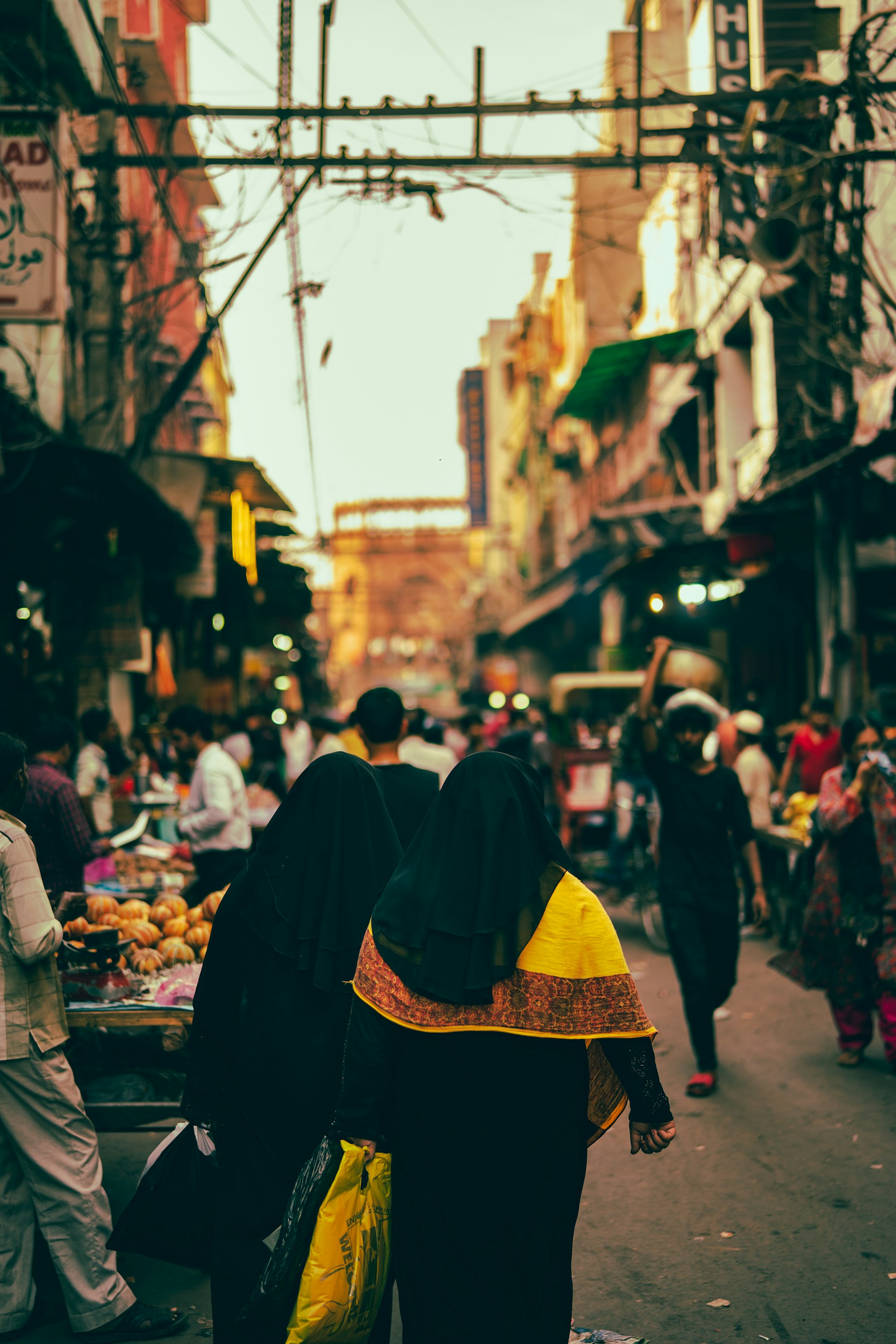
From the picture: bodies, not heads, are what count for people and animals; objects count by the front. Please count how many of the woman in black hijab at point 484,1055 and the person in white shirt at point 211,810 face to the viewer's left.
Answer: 1

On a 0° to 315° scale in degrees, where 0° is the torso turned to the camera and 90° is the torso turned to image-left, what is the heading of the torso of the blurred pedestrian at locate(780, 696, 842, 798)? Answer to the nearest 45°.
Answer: approximately 0°

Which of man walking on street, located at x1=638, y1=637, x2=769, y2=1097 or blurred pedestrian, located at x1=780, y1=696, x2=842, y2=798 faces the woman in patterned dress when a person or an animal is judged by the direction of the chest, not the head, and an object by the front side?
the blurred pedestrian

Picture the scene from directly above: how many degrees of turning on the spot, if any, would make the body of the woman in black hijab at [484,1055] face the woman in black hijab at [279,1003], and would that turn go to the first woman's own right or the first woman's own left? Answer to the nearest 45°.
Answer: approximately 45° to the first woman's own left

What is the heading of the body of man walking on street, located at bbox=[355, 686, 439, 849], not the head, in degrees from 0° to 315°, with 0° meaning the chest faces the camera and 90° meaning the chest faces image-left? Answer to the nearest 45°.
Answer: approximately 180°

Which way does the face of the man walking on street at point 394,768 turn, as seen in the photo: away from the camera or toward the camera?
away from the camera
